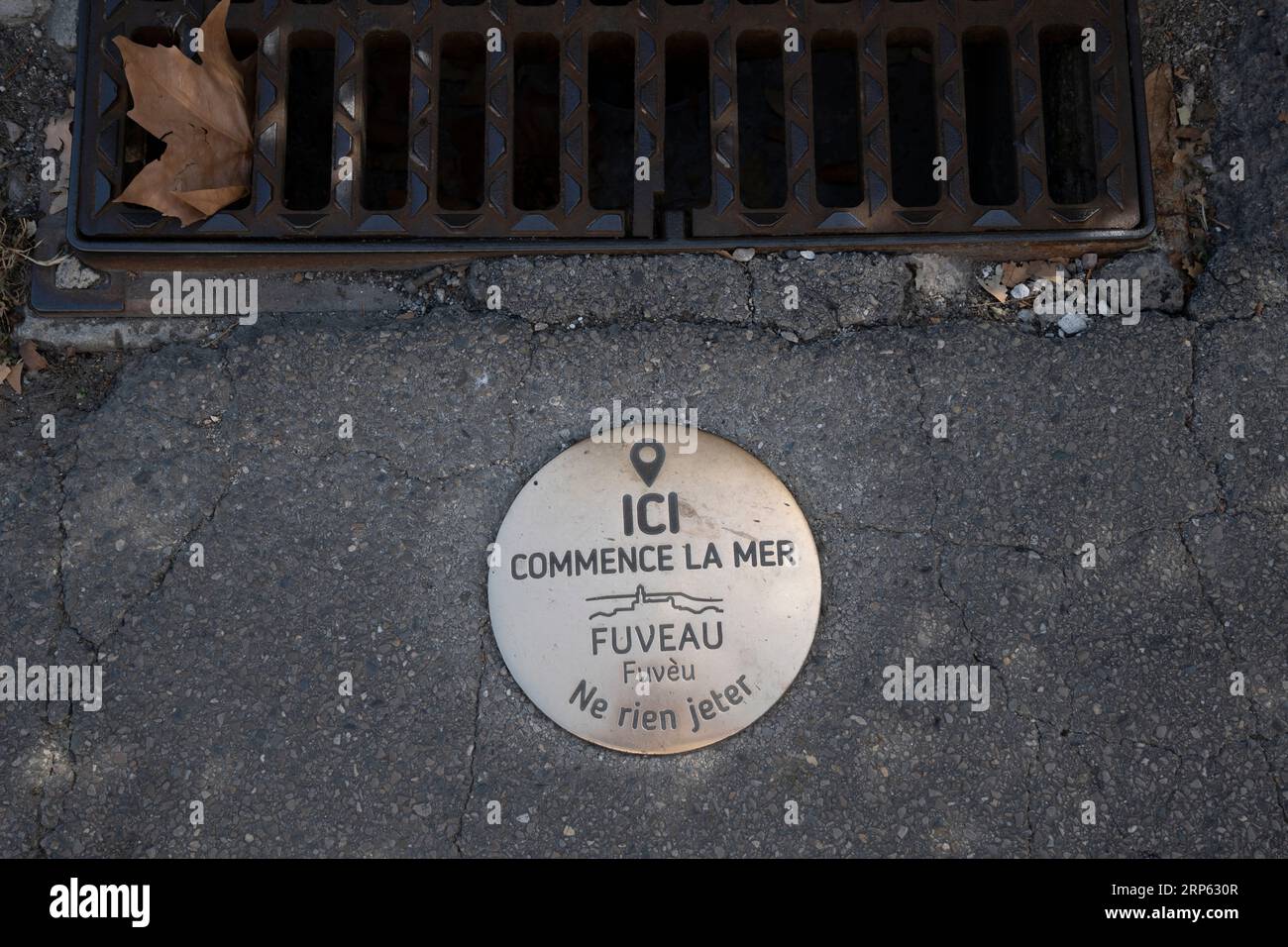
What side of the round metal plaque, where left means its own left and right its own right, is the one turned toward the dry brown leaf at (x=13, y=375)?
right

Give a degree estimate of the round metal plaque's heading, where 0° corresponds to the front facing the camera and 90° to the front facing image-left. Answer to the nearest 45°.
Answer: approximately 0°
